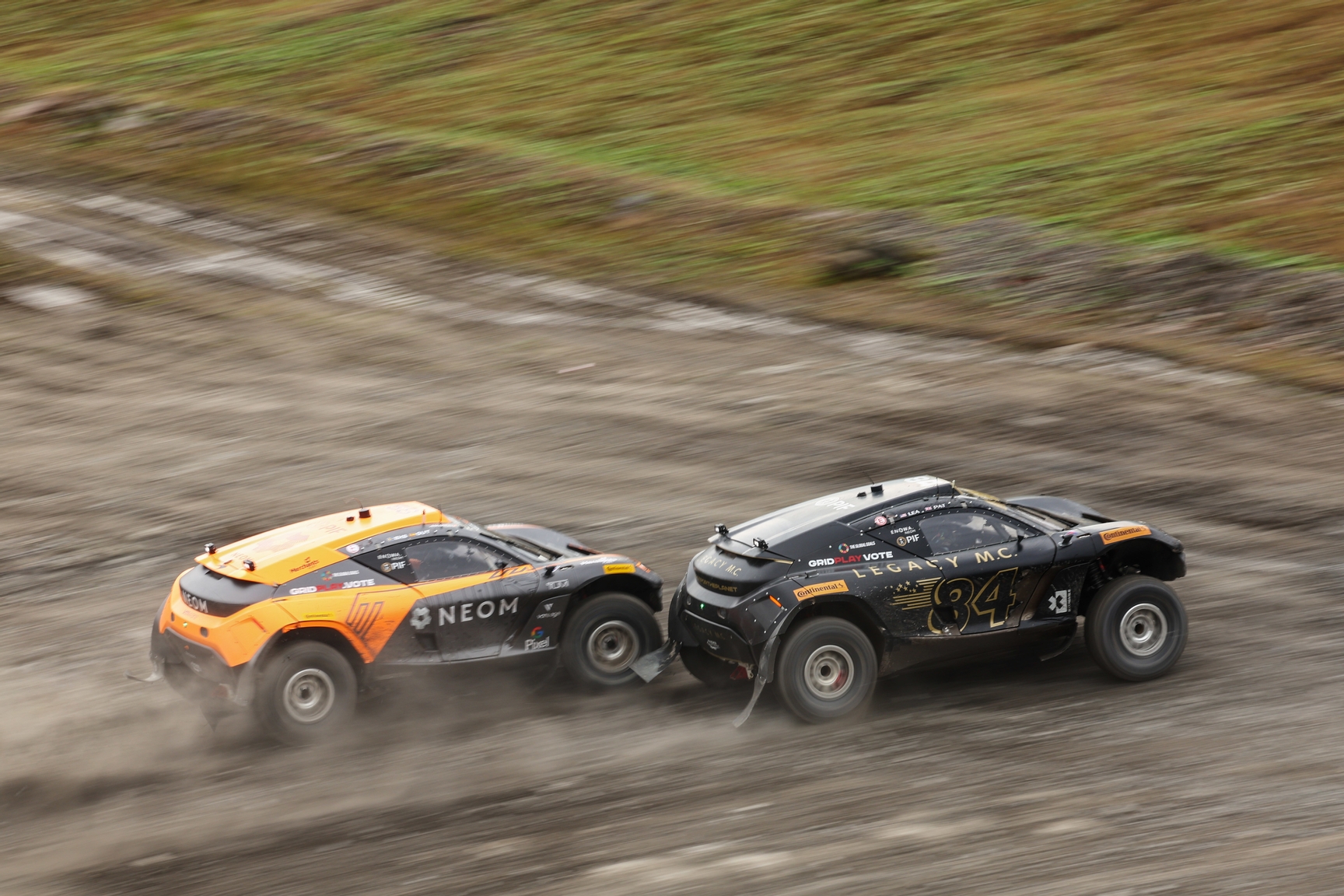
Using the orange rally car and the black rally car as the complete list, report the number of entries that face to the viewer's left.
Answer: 0

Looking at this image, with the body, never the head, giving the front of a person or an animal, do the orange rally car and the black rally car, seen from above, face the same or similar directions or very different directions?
same or similar directions

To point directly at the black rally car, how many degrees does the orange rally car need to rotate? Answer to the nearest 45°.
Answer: approximately 45° to its right

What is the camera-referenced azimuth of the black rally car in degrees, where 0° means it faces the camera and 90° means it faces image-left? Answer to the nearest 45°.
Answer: approximately 225°

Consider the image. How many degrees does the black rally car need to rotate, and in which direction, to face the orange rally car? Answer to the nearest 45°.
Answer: approximately 135° to its left

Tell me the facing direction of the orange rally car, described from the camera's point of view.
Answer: facing away from the viewer and to the right of the viewer
